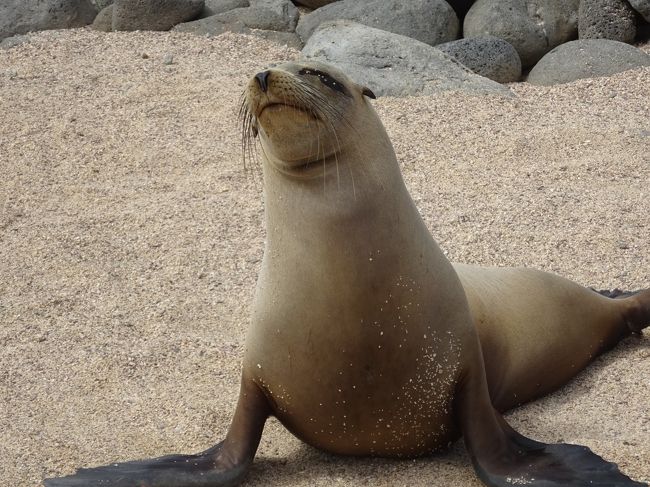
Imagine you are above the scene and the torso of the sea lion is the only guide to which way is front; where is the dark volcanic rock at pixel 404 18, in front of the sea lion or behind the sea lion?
behind

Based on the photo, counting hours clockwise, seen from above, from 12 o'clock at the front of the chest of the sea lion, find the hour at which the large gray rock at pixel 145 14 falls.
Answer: The large gray rock is roughly at 4 o'clock from the sea lion.

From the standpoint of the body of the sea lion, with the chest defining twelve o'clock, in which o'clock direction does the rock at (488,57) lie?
The rock is roughly at 5 o'clock from the sea lion.

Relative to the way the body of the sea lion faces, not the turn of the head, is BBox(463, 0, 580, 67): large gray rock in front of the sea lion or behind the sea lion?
behind

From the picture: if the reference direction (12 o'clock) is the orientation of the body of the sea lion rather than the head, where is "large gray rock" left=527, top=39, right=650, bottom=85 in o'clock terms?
The large gray rock is roughly at 5 o'clock from the sea lion.

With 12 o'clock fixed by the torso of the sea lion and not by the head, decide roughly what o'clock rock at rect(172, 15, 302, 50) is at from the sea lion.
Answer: The rock is roughly at 4 o'clock from the sea lion.

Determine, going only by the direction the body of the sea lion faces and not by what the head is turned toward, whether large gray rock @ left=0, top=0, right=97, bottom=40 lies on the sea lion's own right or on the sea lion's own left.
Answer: on the sea lion's own right

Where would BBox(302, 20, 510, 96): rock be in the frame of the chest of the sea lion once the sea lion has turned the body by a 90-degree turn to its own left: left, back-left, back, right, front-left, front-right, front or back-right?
back-left
